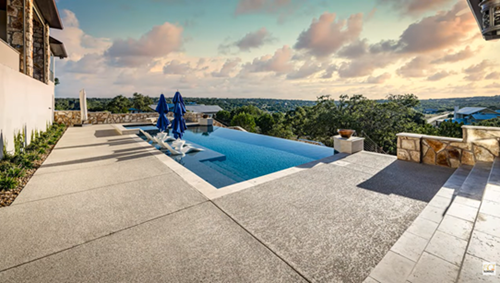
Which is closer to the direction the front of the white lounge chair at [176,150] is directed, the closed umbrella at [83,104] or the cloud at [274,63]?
the cloud

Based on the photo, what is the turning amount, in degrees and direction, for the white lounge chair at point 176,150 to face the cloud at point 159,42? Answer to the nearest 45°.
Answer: approximately 90° to its left

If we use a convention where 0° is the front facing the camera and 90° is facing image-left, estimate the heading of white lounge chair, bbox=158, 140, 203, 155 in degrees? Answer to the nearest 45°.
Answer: approximately 270°

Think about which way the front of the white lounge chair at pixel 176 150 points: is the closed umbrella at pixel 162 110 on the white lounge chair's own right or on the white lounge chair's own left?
on the white lounge chair's own left

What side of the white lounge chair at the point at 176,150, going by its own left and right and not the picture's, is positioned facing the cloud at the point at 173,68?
left
